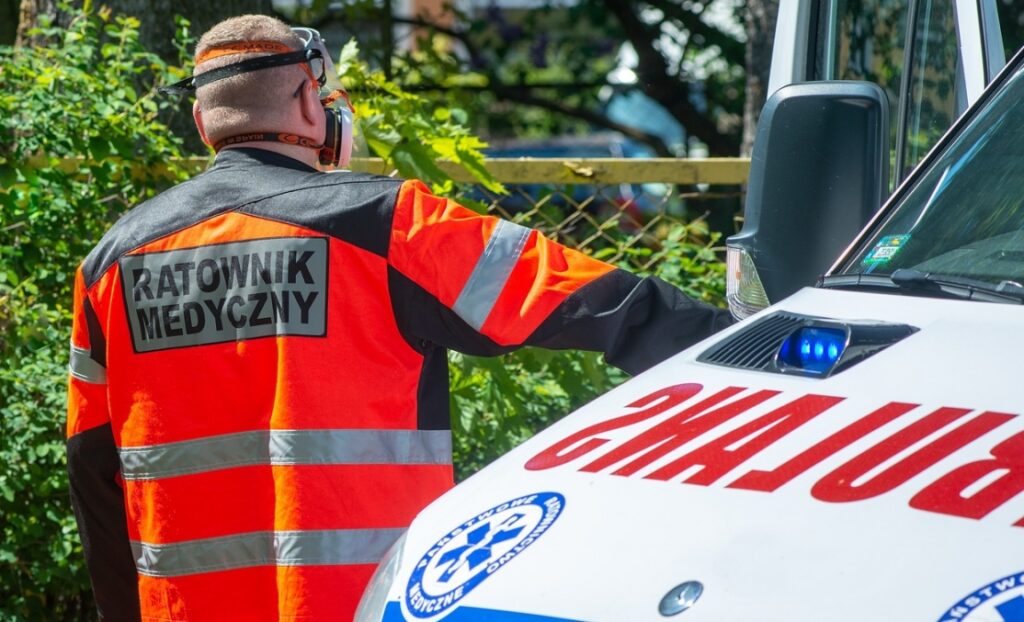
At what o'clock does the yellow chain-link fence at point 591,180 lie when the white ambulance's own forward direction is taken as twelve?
The yellow chain-link fence is roughly at 4 o'clock from the white ambulance.

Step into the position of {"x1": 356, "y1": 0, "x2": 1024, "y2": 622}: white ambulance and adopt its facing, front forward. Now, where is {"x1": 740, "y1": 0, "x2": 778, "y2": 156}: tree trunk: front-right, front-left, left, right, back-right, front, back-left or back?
back-right

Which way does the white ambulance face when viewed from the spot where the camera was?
facing the viewer and to the left of the viewer
